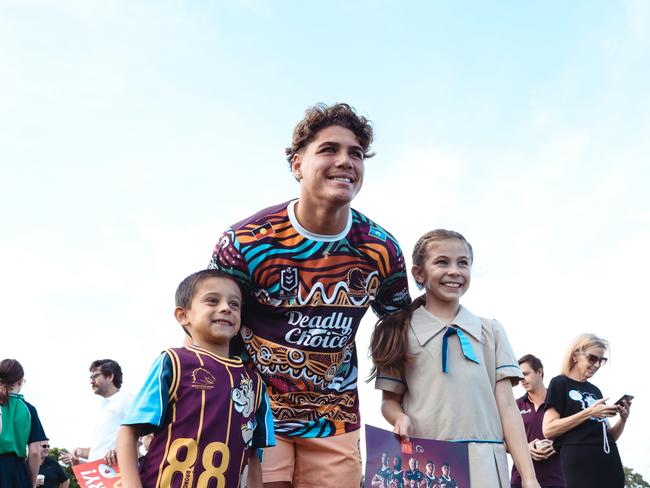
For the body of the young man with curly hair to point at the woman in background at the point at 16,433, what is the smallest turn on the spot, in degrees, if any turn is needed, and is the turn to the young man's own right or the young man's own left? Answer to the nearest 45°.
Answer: approximately 135° to the young man's own right

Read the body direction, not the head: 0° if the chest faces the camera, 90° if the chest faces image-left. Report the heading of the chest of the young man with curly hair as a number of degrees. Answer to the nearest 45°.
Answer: approximately 0°

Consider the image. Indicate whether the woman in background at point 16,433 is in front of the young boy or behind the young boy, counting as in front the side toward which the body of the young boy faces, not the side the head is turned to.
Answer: behind

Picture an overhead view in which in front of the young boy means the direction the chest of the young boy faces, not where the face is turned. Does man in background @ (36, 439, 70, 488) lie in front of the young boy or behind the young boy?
behind

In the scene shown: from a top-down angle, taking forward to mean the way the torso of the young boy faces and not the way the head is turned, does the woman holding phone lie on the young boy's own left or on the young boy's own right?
on the young boy's own left

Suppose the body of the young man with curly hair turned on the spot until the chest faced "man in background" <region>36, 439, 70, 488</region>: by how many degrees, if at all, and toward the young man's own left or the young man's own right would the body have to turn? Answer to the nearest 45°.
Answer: approximately 135° to the young man's own right

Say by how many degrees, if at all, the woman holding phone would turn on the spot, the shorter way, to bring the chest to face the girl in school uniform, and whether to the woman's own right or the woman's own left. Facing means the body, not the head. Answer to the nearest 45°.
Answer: approximately 45° to the woman's own right

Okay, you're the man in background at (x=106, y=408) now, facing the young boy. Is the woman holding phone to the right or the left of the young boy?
left

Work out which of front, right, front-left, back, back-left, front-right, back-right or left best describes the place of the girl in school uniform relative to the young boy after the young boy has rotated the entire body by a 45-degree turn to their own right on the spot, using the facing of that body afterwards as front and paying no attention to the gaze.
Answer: left

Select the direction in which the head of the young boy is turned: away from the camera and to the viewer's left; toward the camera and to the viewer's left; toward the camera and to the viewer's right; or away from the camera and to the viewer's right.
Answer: toward the camera and to the viewer's right
